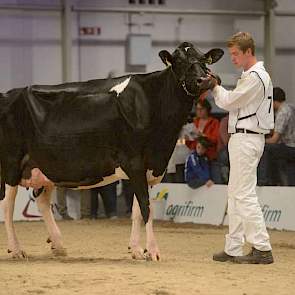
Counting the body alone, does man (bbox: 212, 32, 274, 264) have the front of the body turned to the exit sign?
no

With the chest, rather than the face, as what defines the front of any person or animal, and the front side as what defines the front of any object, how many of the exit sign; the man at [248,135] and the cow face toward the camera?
1

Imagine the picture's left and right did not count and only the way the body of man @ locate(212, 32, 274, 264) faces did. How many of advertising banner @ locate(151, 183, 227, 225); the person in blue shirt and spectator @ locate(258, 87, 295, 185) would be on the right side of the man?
3

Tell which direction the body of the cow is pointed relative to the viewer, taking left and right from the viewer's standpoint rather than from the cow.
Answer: facing to the right of the viewer

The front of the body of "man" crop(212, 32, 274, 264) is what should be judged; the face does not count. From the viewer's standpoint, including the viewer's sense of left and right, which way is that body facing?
facing to the left of the viewer

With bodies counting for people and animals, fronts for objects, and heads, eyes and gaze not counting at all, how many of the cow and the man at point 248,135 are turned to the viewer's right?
1

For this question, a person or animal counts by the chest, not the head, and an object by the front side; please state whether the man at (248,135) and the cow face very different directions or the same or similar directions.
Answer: very different directions

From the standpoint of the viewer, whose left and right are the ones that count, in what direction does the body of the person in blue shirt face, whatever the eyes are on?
facing the viewer and to the right of the viewer

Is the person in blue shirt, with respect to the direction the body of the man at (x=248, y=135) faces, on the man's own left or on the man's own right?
on the man's own right

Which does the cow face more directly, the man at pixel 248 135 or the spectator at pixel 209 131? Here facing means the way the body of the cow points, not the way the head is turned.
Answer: the man

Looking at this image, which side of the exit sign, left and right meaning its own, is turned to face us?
front

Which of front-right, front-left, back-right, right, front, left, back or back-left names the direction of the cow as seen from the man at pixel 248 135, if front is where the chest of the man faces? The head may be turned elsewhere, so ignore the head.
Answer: front

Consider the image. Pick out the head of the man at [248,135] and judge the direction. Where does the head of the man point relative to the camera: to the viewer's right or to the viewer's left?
to the viewer's left

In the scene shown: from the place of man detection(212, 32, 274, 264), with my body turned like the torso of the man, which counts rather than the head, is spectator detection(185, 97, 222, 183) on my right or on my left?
on my right

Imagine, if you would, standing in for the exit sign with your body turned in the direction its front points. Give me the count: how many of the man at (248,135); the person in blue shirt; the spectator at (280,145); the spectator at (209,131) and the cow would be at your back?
0
